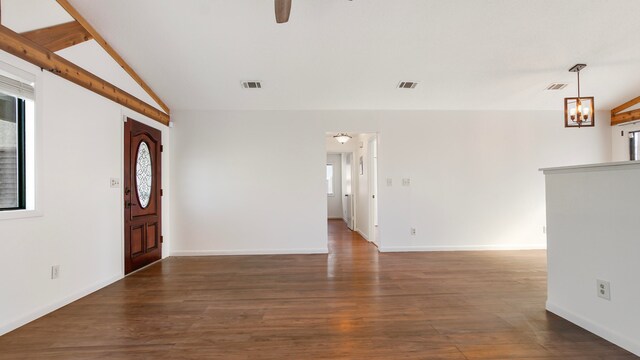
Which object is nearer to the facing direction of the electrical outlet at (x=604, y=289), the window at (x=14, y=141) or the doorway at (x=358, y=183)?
the window

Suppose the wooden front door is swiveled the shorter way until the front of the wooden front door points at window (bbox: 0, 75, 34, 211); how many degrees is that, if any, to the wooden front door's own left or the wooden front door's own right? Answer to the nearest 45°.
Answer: approximately 90° to the wooden front door's own right

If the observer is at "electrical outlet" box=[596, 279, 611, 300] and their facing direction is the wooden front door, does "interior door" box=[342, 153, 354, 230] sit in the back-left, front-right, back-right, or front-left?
front-right

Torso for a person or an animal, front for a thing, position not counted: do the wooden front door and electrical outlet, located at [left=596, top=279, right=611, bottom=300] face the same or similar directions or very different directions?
very different directions

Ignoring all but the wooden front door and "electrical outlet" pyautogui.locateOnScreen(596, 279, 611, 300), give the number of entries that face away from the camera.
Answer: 0

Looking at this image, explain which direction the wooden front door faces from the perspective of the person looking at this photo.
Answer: facing the viewer and to the right of the viewer

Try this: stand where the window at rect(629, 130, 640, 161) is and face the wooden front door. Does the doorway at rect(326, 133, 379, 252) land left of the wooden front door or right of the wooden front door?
right

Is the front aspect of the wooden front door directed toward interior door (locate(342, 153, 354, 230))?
no

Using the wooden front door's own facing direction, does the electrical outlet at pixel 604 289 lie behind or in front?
in front

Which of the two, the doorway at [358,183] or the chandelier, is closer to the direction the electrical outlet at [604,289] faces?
the doorway

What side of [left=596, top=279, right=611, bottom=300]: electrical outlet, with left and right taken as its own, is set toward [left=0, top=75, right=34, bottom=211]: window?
front

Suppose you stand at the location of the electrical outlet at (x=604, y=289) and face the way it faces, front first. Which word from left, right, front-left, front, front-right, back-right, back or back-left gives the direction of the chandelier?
back-right

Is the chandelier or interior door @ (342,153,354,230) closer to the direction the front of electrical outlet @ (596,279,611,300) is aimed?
the interior door

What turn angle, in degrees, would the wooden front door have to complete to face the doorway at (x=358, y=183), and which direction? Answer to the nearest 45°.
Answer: approximately 45° to its left

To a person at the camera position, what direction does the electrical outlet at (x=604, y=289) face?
facing the viewer and to the left of the viewer

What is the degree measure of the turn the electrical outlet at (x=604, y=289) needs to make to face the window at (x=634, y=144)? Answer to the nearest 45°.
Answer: approximately 135° to its right

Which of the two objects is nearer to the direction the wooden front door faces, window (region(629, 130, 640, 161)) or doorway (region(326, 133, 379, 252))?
the window

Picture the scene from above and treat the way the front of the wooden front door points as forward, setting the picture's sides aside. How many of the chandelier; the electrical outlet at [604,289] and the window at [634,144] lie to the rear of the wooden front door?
0
